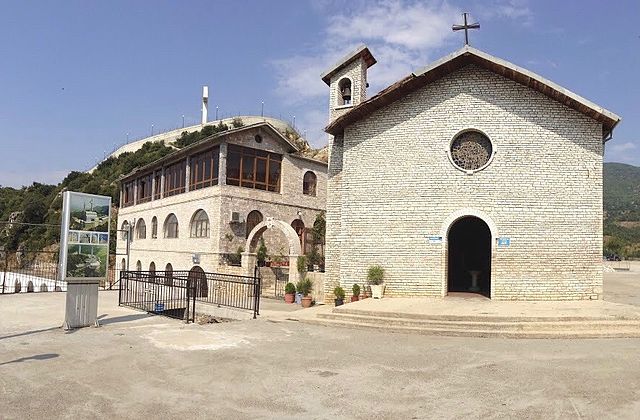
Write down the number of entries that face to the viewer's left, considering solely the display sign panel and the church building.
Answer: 0

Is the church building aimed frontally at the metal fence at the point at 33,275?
no

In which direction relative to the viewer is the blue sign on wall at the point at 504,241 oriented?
toward the camera

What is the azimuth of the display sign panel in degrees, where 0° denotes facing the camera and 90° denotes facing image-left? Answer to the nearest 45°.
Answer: approximately 315°

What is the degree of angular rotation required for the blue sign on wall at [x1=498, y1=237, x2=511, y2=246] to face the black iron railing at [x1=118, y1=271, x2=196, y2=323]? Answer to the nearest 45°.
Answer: approximately 90° to its right

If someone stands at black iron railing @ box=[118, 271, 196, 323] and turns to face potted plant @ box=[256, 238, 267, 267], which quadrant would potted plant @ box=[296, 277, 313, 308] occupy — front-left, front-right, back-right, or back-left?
front-right

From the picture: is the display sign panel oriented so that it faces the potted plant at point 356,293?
no

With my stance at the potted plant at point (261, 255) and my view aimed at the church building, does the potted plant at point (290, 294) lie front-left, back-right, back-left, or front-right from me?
front-right

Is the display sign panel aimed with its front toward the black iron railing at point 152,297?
no

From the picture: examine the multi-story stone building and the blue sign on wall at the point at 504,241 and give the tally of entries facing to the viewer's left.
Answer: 0

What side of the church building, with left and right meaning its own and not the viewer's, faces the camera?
front

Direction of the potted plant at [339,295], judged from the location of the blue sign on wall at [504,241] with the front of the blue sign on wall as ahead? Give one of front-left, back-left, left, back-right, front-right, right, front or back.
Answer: right
